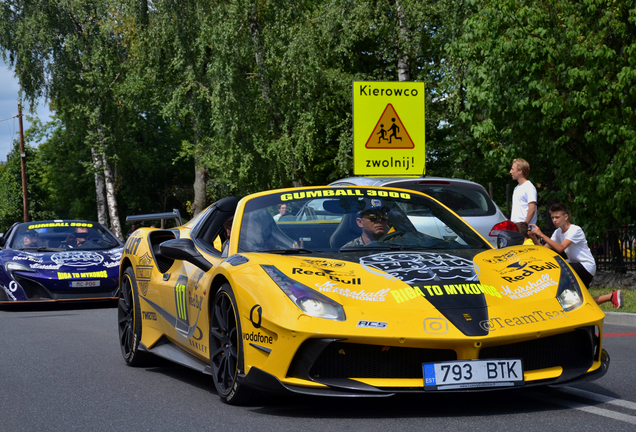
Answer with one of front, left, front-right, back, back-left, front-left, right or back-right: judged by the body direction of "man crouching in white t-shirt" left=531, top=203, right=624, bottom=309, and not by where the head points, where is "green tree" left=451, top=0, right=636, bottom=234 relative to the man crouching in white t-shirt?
back-right

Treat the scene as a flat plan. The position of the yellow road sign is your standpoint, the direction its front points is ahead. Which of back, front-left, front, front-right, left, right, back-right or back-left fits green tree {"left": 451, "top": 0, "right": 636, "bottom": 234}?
left

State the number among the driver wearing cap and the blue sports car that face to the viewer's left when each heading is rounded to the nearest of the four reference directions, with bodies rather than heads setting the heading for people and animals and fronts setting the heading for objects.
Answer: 0

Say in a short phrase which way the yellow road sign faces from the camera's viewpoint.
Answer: facing the viewer

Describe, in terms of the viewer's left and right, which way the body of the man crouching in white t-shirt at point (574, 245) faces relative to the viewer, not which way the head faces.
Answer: facing the viewer and to the left of the viewer

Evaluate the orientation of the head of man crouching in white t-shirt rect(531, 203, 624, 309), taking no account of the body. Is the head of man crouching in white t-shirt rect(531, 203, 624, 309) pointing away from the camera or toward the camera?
toward the camera

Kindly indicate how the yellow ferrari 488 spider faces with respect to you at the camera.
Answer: facing the viewer and to the right of the viewer

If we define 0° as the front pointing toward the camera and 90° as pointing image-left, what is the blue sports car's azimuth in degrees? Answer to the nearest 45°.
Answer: approximately 315°
